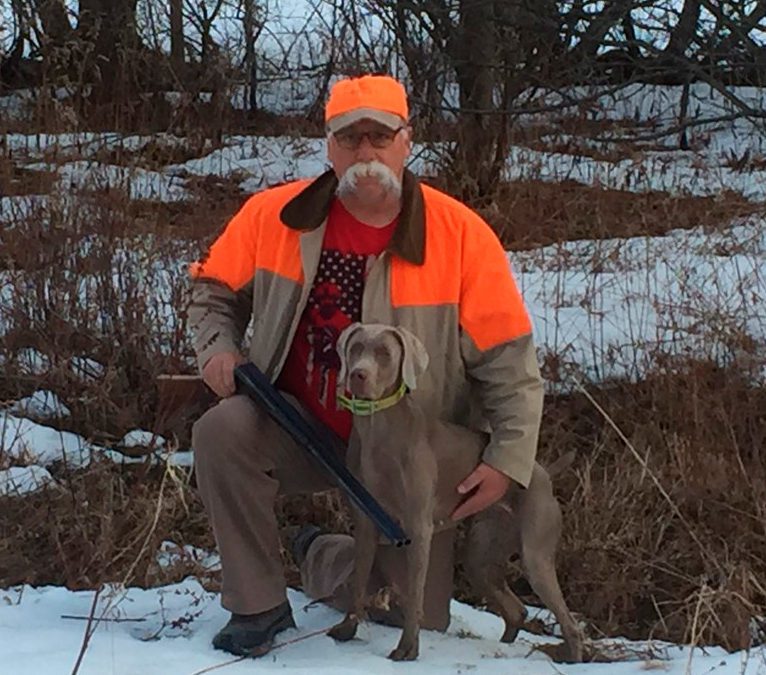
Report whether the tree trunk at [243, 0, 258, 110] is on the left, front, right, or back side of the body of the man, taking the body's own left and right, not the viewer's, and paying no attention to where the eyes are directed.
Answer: back

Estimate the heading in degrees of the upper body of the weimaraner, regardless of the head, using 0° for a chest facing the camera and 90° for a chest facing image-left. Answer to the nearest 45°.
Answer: approximately 45°

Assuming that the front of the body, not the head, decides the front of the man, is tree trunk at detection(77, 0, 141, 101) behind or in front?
behind

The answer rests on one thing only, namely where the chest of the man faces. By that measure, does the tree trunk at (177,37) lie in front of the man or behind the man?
behind

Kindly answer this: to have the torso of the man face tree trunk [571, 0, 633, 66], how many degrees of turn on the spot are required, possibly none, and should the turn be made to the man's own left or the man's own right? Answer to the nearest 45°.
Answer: approximately 135° to the man's own left

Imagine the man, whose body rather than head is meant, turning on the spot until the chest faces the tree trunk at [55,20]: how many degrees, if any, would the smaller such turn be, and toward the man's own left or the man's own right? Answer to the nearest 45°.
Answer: approximately 135° to the man's own right

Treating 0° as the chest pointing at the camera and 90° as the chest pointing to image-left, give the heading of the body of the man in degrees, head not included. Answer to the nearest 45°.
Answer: approximately 0°

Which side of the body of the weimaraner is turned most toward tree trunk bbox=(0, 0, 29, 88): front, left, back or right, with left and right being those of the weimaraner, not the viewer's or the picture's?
right
